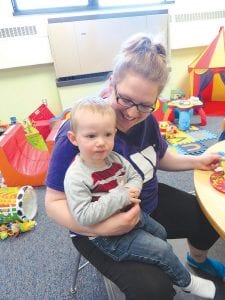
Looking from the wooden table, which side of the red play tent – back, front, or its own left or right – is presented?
front

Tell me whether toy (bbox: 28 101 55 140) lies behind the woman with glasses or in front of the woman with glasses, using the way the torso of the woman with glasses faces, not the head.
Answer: behind

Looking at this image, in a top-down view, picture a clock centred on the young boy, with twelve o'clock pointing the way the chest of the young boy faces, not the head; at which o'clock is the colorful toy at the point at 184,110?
The colorful toy is roughly at 8 o'clock from the young boy.

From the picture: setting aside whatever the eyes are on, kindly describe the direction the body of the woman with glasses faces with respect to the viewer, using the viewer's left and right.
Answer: facing the viewer and to the right of the viewer

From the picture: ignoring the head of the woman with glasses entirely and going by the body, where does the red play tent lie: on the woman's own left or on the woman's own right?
on the woman's own left

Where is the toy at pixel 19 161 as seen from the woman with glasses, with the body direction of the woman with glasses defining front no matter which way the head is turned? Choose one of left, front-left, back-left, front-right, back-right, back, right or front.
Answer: back

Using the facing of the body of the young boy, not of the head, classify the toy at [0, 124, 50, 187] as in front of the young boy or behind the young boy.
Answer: behind

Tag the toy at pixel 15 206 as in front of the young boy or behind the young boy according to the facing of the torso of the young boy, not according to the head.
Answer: behind

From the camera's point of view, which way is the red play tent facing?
toward the camera

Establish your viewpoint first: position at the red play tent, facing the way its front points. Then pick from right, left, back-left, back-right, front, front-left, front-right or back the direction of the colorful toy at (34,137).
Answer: front-right

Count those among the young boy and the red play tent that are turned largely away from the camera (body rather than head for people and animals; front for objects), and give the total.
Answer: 0

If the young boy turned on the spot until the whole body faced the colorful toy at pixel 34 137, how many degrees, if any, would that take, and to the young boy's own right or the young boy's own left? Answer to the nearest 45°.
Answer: approximately 180°
